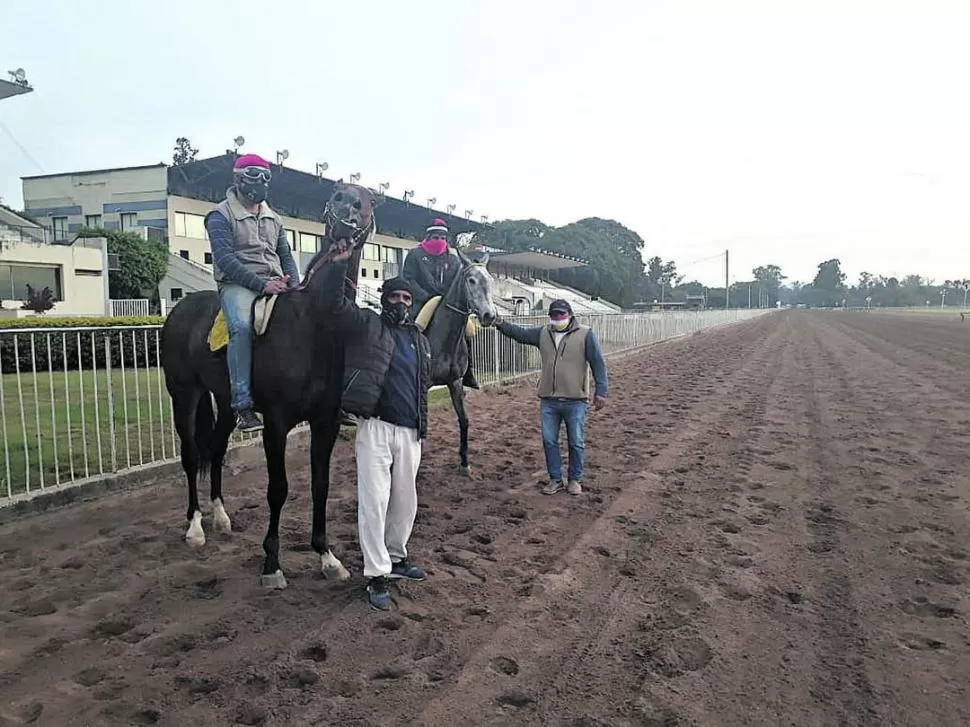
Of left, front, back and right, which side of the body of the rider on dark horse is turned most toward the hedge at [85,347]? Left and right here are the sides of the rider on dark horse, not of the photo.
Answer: back

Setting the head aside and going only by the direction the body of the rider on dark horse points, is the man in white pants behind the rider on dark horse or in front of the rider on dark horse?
in front

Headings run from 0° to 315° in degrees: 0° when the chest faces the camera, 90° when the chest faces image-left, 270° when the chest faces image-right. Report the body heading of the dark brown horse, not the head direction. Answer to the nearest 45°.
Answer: approximately 315°

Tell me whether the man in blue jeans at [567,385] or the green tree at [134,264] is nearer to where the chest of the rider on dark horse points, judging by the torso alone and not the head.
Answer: the man in blue jeans

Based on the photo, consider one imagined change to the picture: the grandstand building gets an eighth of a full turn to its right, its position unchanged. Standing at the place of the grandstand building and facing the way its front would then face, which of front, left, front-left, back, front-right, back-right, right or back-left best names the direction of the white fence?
front

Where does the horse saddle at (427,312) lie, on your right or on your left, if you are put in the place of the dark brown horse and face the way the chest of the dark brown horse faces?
on your left

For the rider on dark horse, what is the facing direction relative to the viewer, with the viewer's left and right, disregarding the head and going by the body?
facing the viewer and to the right of the viewer

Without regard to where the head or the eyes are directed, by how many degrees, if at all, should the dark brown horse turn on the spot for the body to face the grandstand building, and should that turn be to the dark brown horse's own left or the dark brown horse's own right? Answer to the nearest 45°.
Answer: approximately 135° to the dark brown horse's own left
